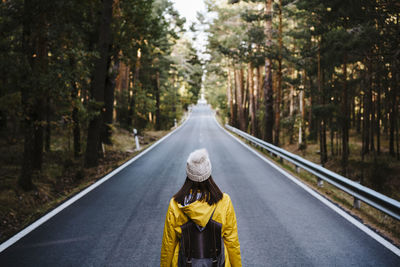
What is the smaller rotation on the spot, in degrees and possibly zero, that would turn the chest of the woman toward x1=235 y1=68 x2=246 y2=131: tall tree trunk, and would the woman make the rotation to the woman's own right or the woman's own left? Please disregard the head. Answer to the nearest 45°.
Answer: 0° — they already face it

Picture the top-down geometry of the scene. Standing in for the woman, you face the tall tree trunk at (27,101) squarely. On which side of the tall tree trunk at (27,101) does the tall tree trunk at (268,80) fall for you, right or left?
right

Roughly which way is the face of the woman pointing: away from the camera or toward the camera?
away from the camera

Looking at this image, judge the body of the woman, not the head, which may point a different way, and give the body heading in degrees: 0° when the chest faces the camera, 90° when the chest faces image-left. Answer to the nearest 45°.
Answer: approximately 180°

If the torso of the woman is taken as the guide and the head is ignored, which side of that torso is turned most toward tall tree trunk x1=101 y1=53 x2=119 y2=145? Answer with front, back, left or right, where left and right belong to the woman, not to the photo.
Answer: front

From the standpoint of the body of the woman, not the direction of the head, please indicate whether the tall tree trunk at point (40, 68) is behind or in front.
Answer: in front
